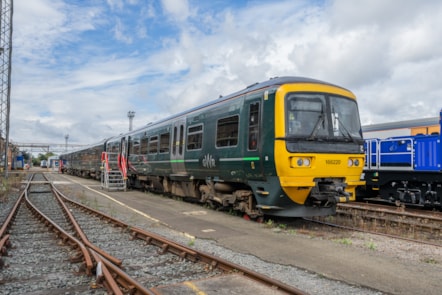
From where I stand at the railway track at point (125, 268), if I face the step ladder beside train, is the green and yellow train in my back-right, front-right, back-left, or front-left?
front-right

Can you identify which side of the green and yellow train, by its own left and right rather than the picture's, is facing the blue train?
left

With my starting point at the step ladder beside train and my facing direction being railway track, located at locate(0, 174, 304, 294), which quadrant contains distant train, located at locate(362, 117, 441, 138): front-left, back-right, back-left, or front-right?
front-left

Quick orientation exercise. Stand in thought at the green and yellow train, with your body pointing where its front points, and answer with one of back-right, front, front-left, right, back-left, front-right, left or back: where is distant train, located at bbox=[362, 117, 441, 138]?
left

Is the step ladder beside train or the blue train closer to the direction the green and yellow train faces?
the blue train

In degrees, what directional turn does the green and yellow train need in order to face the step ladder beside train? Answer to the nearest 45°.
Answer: approximately 180°

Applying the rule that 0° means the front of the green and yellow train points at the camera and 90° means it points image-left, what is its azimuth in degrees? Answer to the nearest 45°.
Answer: approximately 315°

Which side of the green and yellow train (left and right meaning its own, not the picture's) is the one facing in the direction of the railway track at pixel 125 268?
right

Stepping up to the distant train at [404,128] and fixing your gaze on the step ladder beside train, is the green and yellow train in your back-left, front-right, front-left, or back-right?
front-left

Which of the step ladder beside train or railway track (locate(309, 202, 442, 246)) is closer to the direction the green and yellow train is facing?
the railway track
